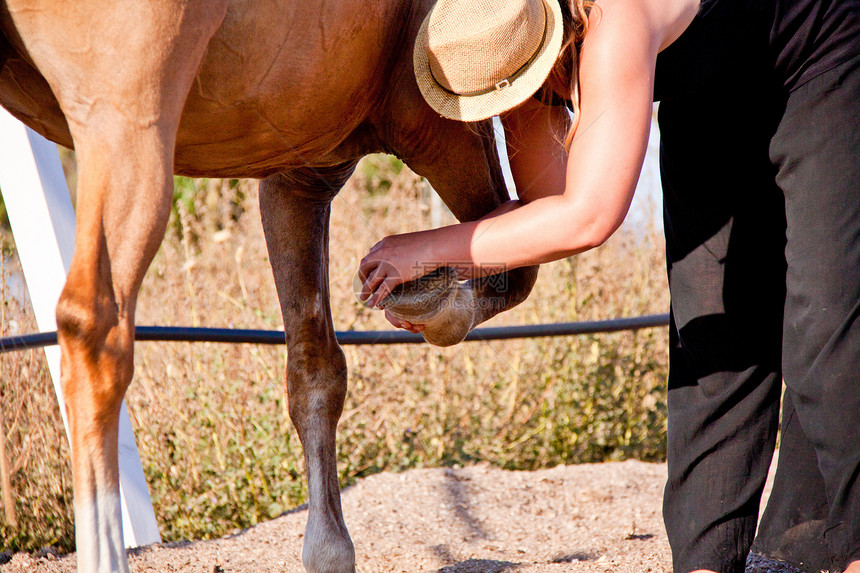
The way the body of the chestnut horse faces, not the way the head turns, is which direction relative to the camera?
to the viewer's right

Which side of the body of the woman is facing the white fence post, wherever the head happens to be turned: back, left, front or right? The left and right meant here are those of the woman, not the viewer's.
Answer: front

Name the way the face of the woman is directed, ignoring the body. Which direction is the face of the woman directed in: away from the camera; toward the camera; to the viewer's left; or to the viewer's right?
to the viewer's left

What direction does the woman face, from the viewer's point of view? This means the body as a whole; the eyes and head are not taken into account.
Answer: to the viewer's left

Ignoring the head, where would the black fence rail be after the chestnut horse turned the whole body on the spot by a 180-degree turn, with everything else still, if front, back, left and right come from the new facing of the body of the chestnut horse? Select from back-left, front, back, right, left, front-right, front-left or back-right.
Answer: right

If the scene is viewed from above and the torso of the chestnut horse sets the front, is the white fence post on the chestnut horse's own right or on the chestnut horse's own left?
on the chestnut horse's own left
